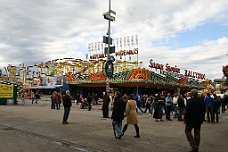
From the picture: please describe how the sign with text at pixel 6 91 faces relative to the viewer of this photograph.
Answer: facing the viewer

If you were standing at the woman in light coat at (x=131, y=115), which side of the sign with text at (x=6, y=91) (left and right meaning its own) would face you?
front

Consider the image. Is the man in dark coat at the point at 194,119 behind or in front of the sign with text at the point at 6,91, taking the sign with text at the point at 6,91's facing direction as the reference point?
in front

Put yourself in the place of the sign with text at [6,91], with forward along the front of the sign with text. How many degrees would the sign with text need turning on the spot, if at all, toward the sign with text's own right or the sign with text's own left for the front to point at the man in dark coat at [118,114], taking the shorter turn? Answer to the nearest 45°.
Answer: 0° — it already faces them

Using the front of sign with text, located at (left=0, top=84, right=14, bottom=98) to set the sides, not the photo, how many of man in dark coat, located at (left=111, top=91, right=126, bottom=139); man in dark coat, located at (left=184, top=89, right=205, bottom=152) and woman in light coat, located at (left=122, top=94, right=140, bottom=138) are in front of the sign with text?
3
